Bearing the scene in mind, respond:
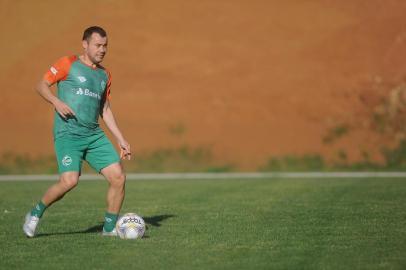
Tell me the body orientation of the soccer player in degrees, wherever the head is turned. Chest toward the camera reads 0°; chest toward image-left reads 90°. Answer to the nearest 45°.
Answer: approximately 315°

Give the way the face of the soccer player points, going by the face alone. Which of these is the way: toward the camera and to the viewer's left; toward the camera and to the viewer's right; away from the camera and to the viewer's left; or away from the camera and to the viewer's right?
toward the camera and to the viewer's right
